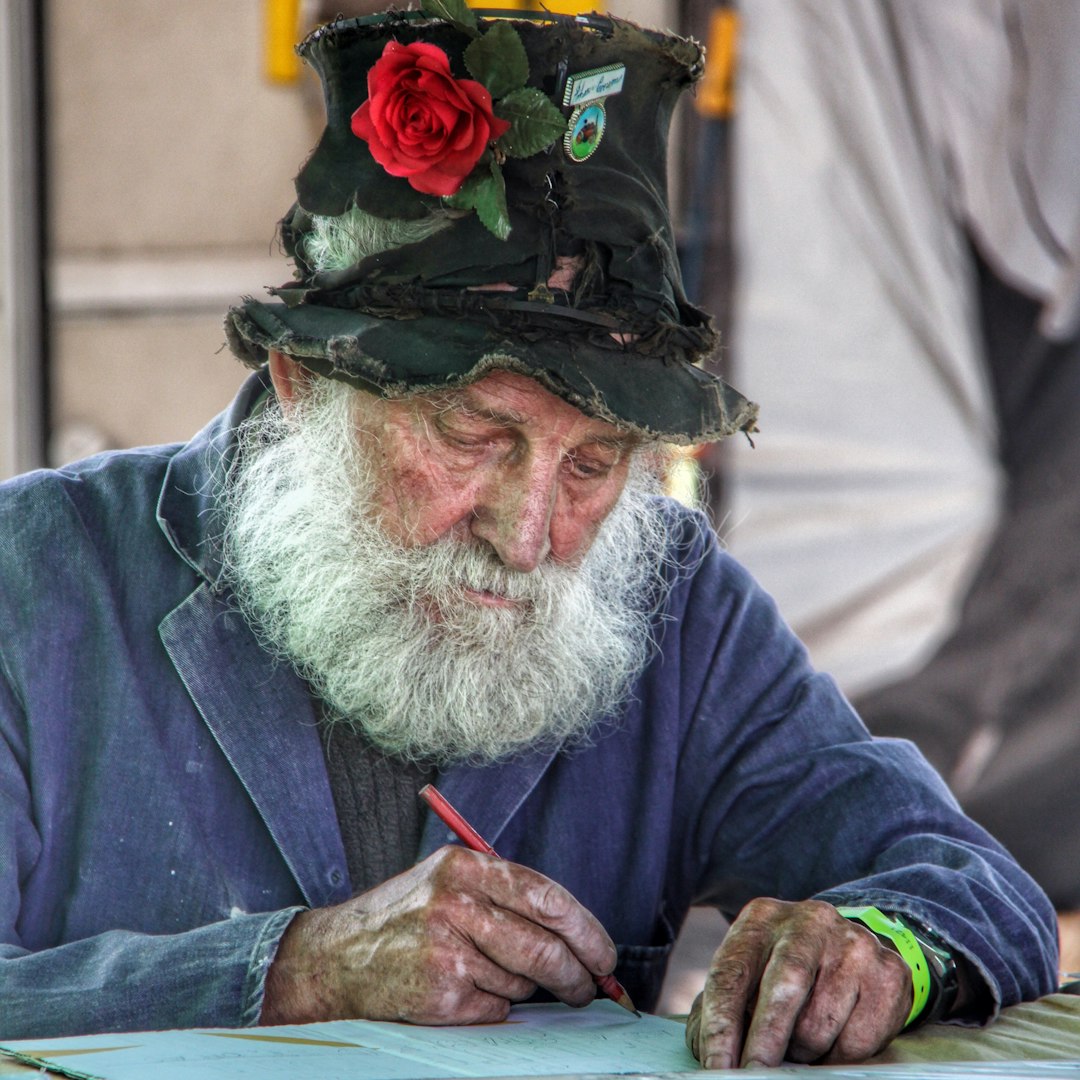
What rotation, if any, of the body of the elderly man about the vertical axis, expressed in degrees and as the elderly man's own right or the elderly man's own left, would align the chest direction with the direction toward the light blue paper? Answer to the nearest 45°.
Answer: approximately 45° to the elderly man's own right

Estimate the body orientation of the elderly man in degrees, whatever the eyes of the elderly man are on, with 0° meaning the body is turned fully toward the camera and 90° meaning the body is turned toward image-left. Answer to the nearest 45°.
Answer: approximately 315°

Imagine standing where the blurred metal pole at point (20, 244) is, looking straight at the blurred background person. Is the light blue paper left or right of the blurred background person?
right

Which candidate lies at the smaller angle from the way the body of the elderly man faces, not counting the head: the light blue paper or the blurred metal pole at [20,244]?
the light blue paper
